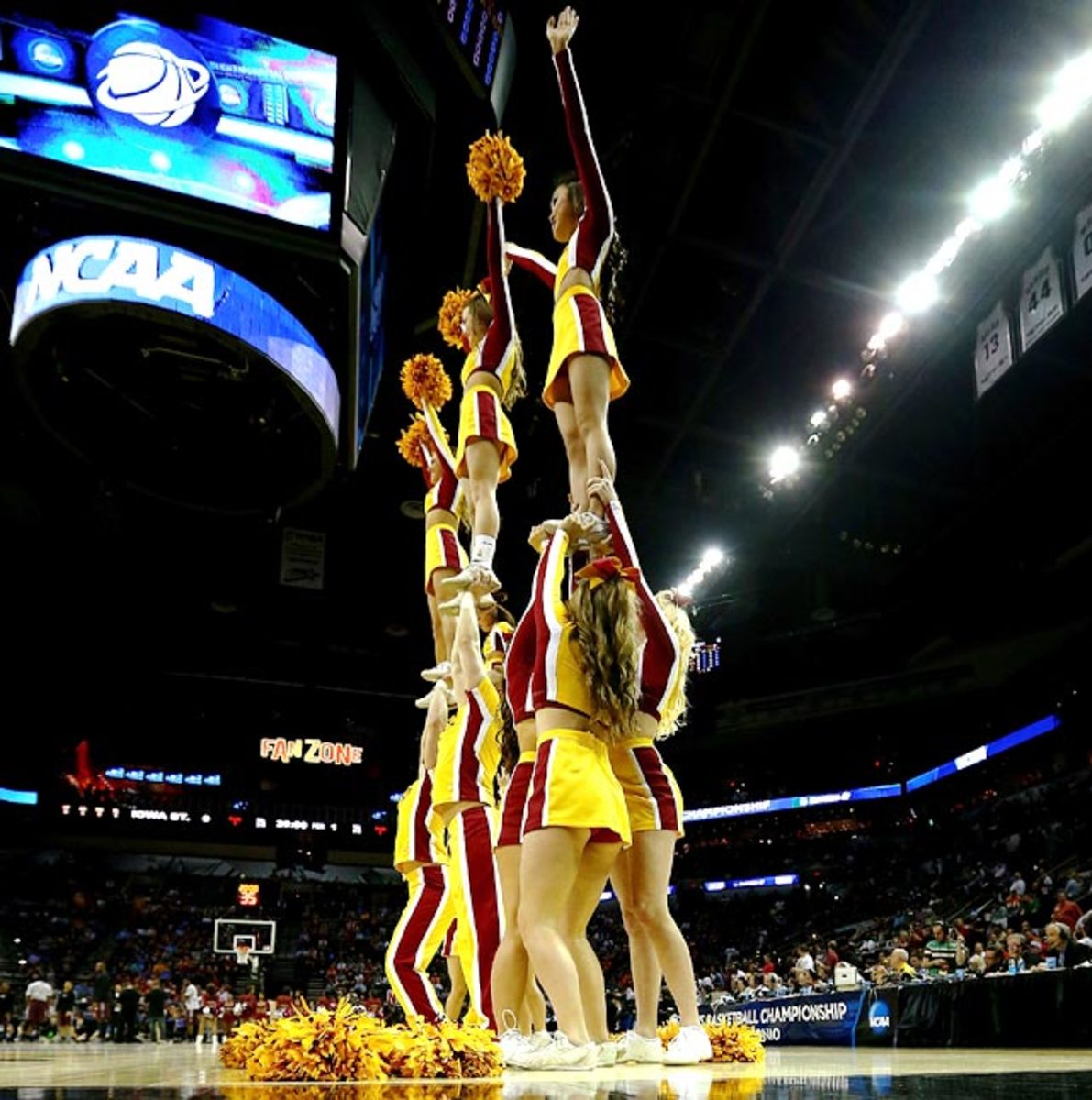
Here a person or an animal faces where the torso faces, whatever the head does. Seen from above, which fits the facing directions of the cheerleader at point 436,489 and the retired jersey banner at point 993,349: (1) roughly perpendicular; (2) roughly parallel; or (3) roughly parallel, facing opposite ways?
roughly parallel

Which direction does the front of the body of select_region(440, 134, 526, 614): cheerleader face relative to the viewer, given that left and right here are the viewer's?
facing to the left of the viewer

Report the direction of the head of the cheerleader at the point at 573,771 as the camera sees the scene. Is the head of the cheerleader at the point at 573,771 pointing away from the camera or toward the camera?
away from the camera

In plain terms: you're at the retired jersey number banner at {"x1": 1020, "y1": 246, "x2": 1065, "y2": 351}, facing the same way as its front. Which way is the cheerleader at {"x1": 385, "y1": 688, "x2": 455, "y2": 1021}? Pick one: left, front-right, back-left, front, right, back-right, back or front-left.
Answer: front

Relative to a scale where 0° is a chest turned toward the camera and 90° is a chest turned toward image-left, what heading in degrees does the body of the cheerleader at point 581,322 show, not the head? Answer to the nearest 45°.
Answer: approximately 90°

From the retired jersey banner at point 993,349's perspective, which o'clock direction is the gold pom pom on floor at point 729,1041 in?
The gold pom pom on floor is roughly at 11 o'clock from the retired jersey banner.

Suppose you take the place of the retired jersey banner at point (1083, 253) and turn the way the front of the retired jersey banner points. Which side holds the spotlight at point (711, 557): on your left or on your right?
on your right
